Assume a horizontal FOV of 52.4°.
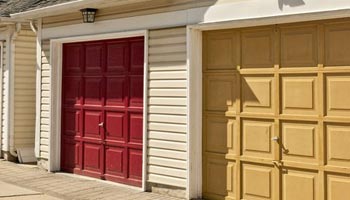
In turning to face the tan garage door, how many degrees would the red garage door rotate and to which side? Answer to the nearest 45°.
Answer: approximately 90° to its left

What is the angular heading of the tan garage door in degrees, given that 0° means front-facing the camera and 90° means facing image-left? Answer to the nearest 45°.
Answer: approximately 45°

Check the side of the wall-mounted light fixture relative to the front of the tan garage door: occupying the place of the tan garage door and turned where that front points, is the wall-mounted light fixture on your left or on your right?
on your right

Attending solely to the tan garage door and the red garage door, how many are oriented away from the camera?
0

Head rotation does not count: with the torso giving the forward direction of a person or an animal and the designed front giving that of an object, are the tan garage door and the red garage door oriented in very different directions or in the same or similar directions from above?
same or similar directions

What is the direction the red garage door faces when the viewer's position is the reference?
facing the viewer and to the left of the viewer
